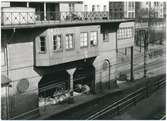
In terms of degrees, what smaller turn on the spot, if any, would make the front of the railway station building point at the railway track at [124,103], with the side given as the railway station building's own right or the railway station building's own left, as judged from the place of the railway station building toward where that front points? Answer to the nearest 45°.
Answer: approximately 45° to the railway station building's own left

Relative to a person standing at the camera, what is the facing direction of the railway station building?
facing the viewer and to the right of the viewer
